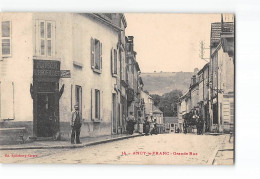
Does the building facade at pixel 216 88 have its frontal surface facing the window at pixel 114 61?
yes

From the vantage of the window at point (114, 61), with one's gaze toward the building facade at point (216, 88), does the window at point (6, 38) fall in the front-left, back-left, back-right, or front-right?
back-right

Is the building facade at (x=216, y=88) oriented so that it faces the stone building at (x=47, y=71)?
yes

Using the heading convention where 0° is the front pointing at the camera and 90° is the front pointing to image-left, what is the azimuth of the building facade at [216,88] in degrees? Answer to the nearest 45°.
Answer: approximately 90°
